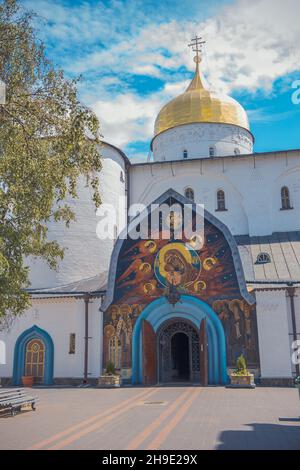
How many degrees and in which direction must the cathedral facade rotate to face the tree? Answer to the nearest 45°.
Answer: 0° — it already faces it

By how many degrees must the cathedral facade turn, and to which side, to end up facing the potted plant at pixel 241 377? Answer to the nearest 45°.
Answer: approximately 45° to its left

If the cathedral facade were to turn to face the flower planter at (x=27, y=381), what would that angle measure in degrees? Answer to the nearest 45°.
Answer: approximately 90° to its right

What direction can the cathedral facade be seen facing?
toward the camera

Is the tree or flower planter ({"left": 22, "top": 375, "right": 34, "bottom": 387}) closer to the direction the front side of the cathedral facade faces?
the tree
